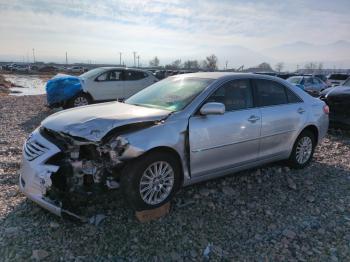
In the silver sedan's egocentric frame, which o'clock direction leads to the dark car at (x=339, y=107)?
The dark car is roughly at 6 o'clock from the silver sedan.

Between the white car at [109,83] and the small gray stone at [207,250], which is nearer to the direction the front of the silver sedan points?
the small gray stone

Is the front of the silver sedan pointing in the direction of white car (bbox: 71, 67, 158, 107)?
no

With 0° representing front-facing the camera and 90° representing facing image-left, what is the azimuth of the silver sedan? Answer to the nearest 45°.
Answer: approximately 45°

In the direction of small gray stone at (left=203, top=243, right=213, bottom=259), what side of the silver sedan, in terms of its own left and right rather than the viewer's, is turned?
left
